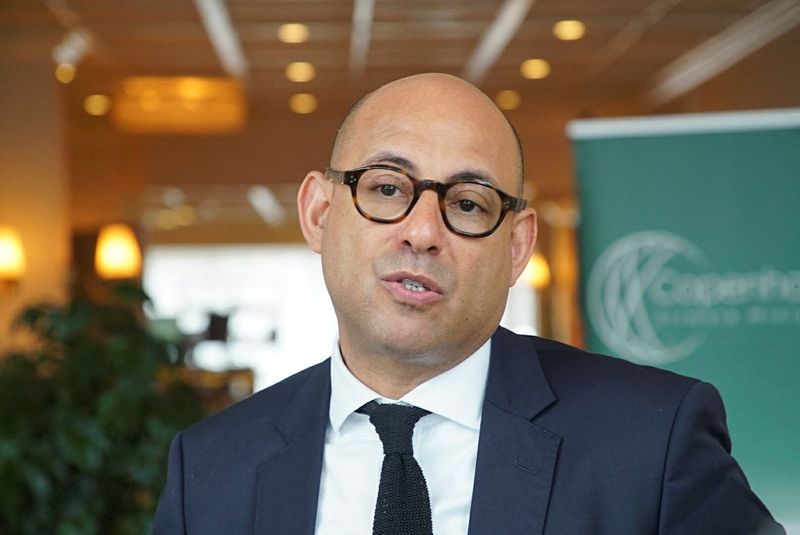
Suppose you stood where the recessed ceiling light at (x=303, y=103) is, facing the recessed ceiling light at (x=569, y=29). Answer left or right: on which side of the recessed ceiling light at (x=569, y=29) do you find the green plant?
right

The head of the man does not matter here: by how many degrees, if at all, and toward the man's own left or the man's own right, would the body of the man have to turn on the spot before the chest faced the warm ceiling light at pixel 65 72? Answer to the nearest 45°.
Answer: approximately 135° to the man's own right

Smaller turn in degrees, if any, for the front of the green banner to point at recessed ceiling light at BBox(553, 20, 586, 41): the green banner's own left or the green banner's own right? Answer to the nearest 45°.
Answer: approximately 180°

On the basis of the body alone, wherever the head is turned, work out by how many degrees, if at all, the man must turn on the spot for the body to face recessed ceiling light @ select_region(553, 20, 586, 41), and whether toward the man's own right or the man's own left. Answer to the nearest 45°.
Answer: approximately 180°

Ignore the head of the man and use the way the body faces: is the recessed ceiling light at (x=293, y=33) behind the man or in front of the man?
behind

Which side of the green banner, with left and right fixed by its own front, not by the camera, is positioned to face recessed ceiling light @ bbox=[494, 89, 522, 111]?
back

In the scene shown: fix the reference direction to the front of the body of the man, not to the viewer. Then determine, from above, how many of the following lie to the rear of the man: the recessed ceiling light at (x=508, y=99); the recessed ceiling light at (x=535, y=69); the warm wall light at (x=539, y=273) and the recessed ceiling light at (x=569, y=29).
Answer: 4

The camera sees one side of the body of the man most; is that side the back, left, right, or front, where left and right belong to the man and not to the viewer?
front

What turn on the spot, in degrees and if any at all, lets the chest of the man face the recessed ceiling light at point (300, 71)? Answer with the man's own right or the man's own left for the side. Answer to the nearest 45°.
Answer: approximately 180°

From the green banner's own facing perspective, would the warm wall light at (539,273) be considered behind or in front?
behind

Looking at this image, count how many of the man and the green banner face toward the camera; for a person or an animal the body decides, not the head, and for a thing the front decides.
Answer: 2

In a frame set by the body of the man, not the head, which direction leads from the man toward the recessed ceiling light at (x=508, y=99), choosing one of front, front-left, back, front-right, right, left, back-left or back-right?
back

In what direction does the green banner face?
toward the camera

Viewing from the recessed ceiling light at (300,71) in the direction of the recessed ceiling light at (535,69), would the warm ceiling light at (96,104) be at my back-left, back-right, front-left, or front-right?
back-left
